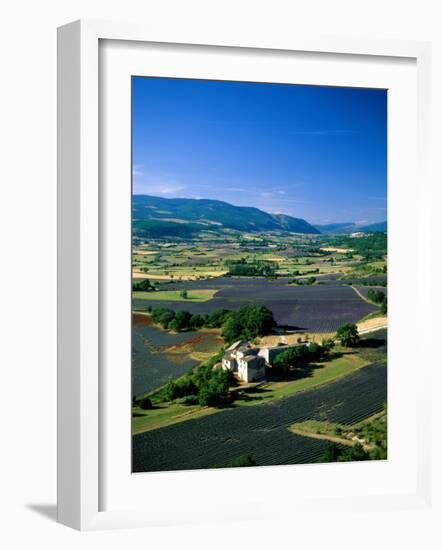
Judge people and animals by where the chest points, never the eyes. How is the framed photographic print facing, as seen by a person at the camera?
facing the viewer and to the right of the viewer
